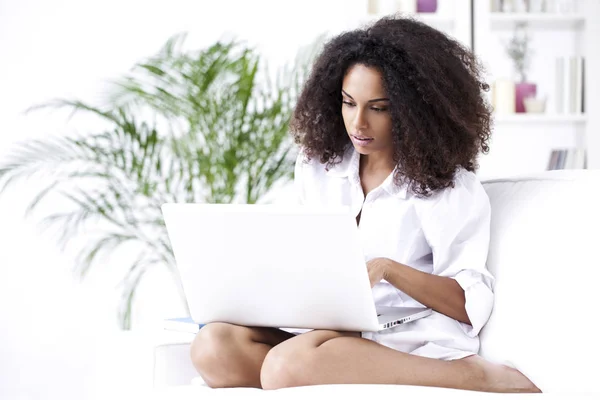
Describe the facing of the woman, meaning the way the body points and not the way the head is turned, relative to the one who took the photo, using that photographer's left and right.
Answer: facing the viewer and to the left of the viewer

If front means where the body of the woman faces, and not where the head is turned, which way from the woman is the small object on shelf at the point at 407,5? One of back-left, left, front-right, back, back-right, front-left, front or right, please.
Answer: back-right

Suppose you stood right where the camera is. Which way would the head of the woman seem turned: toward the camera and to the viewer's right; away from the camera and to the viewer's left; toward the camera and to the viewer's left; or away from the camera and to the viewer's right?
toward the camera and to the viewer's left

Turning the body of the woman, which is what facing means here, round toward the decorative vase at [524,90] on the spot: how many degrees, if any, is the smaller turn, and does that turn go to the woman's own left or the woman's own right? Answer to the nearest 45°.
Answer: approximately 135° to the woman's own right

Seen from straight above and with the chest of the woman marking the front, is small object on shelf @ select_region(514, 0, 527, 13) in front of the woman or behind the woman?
behind

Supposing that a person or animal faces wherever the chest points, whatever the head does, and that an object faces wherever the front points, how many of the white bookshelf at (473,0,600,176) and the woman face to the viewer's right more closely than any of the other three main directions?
0

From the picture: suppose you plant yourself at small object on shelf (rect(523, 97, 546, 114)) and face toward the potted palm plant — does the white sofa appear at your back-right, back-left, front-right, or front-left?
front-left

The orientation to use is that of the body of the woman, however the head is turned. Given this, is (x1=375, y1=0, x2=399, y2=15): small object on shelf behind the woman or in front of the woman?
behind

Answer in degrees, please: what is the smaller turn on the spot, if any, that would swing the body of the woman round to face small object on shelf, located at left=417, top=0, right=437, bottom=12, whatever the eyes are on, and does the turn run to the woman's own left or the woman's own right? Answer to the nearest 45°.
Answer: approximately 135° to the woman's own right

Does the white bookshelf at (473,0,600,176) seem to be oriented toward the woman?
yes

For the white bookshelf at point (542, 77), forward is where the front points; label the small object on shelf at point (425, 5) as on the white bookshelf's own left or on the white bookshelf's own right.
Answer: on the white bookshelf's own right

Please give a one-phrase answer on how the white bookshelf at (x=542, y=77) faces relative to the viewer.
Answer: facing the viewer

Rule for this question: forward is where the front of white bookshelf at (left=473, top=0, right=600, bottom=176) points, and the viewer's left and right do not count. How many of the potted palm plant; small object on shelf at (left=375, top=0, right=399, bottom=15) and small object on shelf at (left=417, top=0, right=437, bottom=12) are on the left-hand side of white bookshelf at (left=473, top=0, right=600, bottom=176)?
0
